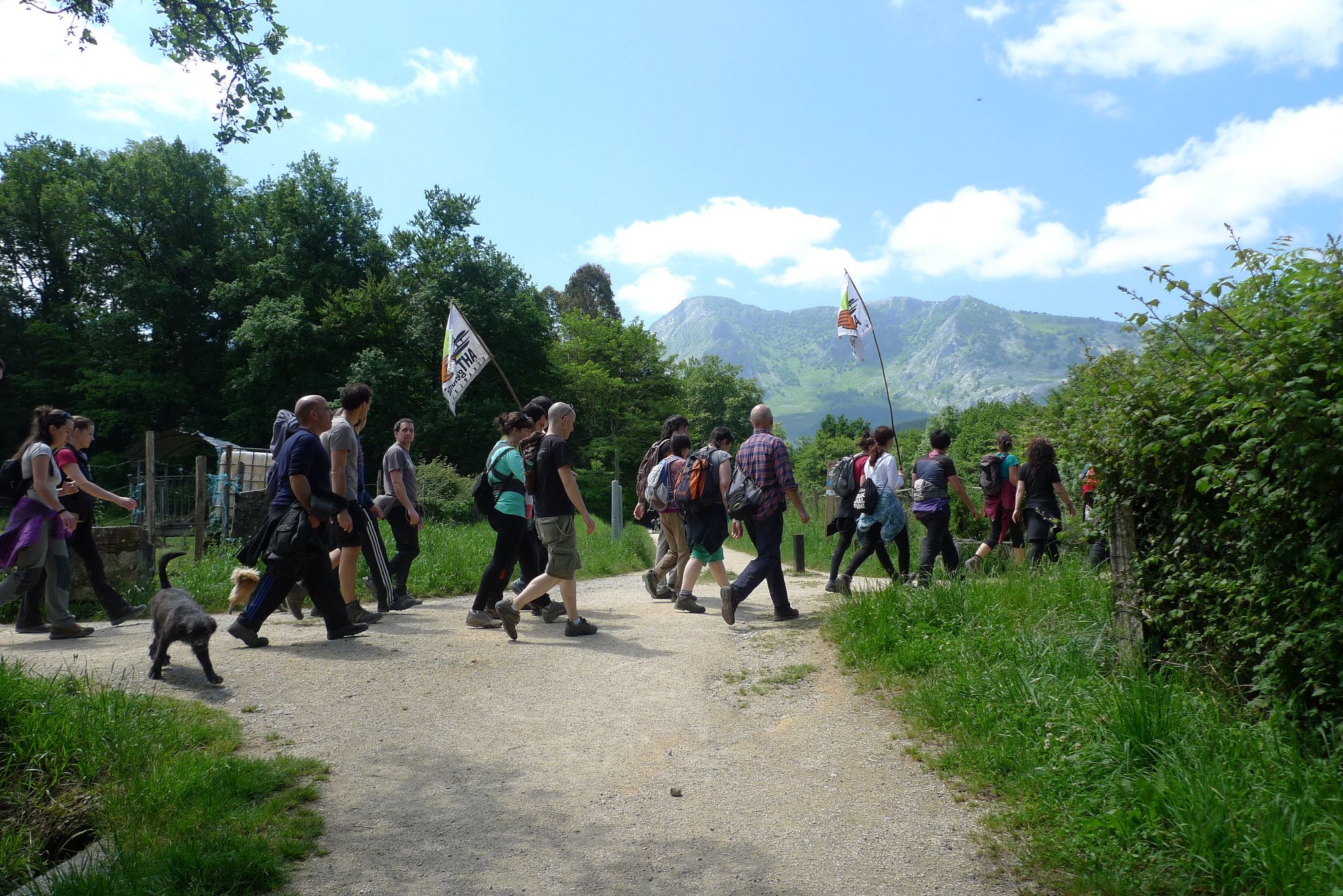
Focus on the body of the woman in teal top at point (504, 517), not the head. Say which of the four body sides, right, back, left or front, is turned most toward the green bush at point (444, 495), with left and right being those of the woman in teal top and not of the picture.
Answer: left

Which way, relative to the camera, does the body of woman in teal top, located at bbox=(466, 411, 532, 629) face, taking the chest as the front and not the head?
to the viewer's right

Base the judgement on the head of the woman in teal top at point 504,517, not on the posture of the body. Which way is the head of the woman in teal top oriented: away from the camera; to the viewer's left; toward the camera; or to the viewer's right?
to the viewer's right

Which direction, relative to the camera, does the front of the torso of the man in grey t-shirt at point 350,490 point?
to the viewer's right

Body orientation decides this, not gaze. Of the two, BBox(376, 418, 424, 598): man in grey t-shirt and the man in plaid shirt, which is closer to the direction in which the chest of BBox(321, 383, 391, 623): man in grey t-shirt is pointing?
the man in plaid shirt

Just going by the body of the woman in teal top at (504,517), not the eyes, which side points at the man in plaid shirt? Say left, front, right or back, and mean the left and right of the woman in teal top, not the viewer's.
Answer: front

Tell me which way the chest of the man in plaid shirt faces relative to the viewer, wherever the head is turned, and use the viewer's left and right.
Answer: facing away from the viewer and to the right of the viewer

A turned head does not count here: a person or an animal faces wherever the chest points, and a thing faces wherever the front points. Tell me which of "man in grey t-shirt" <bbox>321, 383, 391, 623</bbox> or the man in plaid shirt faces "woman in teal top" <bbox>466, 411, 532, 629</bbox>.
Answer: the man in grey t-shirt

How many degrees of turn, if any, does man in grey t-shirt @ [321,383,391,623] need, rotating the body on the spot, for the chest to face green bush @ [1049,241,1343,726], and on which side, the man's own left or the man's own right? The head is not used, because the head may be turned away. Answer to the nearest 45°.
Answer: approximately 45° to the man's own right
